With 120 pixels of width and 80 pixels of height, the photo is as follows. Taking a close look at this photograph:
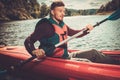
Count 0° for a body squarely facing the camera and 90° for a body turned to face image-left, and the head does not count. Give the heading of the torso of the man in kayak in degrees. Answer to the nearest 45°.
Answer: approximately 315°
